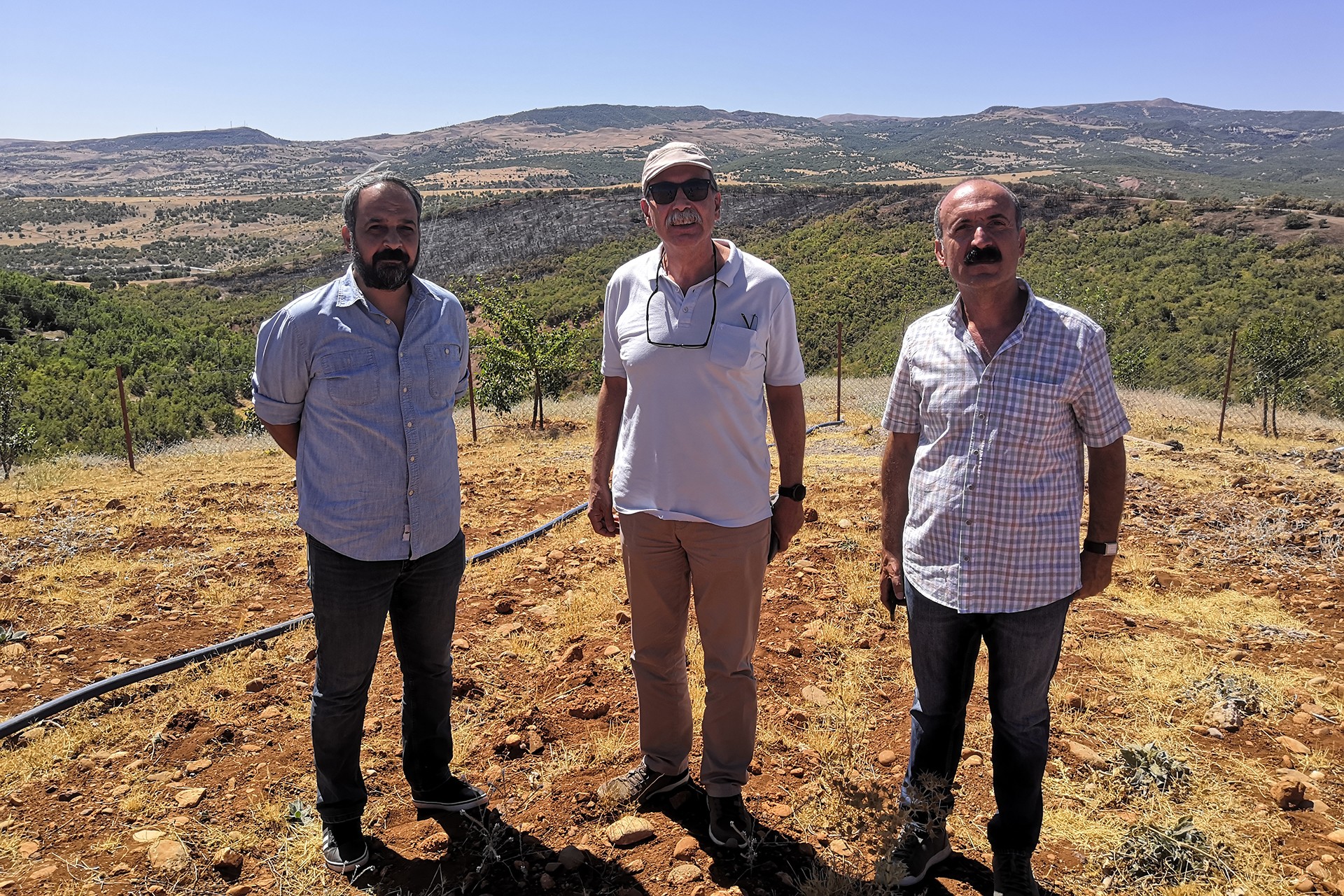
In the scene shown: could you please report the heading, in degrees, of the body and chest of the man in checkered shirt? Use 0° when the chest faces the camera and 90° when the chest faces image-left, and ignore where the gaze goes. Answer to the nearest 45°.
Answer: approximately 0°

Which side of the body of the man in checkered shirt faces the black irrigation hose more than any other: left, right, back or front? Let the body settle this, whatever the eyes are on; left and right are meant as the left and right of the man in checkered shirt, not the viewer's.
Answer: right

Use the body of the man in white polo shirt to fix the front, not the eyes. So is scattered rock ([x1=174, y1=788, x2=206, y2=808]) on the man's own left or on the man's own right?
on the man's own right

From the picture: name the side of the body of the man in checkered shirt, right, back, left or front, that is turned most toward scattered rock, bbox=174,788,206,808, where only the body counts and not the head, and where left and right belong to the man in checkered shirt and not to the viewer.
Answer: right

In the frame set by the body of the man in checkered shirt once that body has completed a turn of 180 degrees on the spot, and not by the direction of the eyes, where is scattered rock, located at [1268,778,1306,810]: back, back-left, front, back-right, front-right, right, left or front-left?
front-right

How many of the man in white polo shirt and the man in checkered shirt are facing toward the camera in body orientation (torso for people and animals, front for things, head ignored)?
2

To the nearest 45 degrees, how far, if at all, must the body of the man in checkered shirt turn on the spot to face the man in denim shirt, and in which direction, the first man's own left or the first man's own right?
approximately 90° to the first man's own right

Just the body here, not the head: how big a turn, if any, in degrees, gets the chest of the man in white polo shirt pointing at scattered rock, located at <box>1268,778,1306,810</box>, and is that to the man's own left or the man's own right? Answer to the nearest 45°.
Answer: approximately 90° to the man's own left
